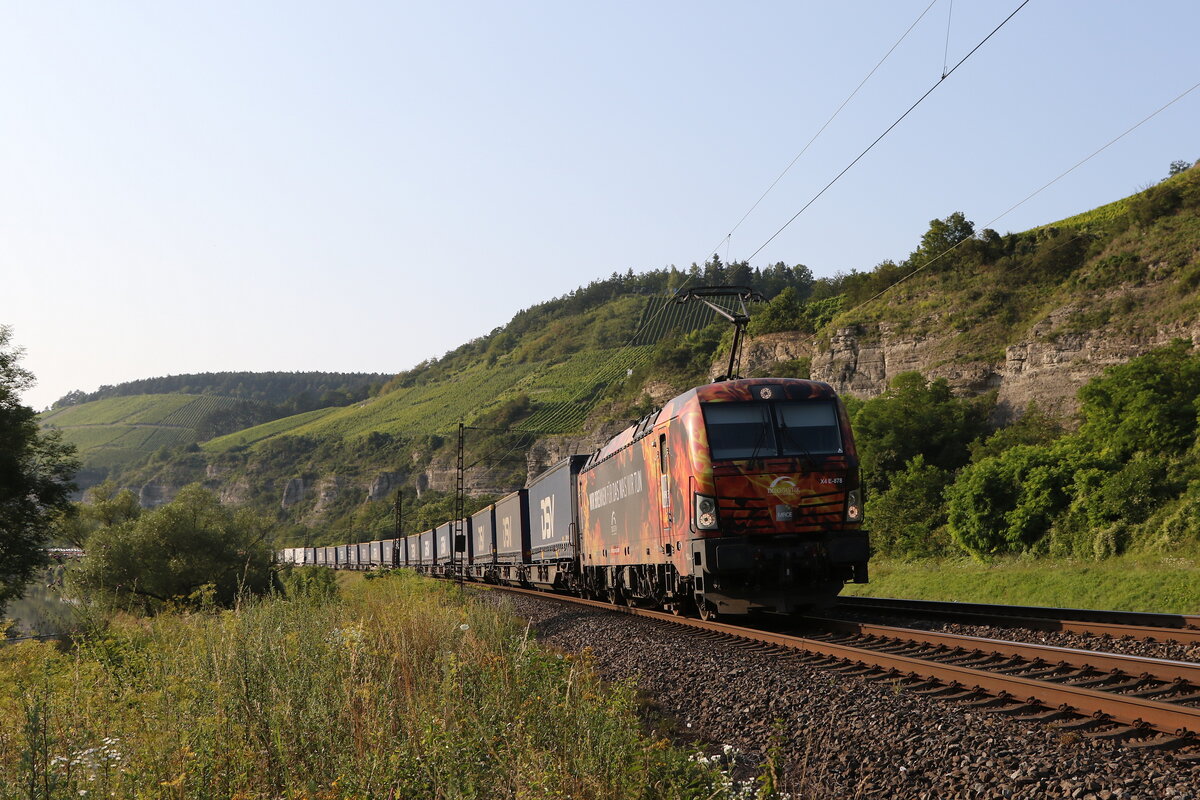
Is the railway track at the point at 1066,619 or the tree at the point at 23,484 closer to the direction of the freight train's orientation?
the railway track

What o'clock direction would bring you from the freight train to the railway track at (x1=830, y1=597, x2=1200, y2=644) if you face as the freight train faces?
The railway track is roughly at 11 o'clock from the freight train.

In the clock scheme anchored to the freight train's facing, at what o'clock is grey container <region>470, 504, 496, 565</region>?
The grey container is roughly at 7 o'clock from the freight train.

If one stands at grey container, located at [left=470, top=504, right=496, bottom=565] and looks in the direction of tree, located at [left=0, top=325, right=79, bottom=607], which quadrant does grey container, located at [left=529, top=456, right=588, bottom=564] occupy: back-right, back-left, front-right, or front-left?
front-left

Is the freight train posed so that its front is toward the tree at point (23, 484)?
no

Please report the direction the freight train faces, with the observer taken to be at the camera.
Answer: facing the viewer and to the right of the viewer

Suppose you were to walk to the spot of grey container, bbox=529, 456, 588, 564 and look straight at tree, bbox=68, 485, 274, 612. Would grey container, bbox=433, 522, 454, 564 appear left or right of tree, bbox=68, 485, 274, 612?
right

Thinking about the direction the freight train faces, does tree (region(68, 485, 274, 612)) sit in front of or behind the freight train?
behind
